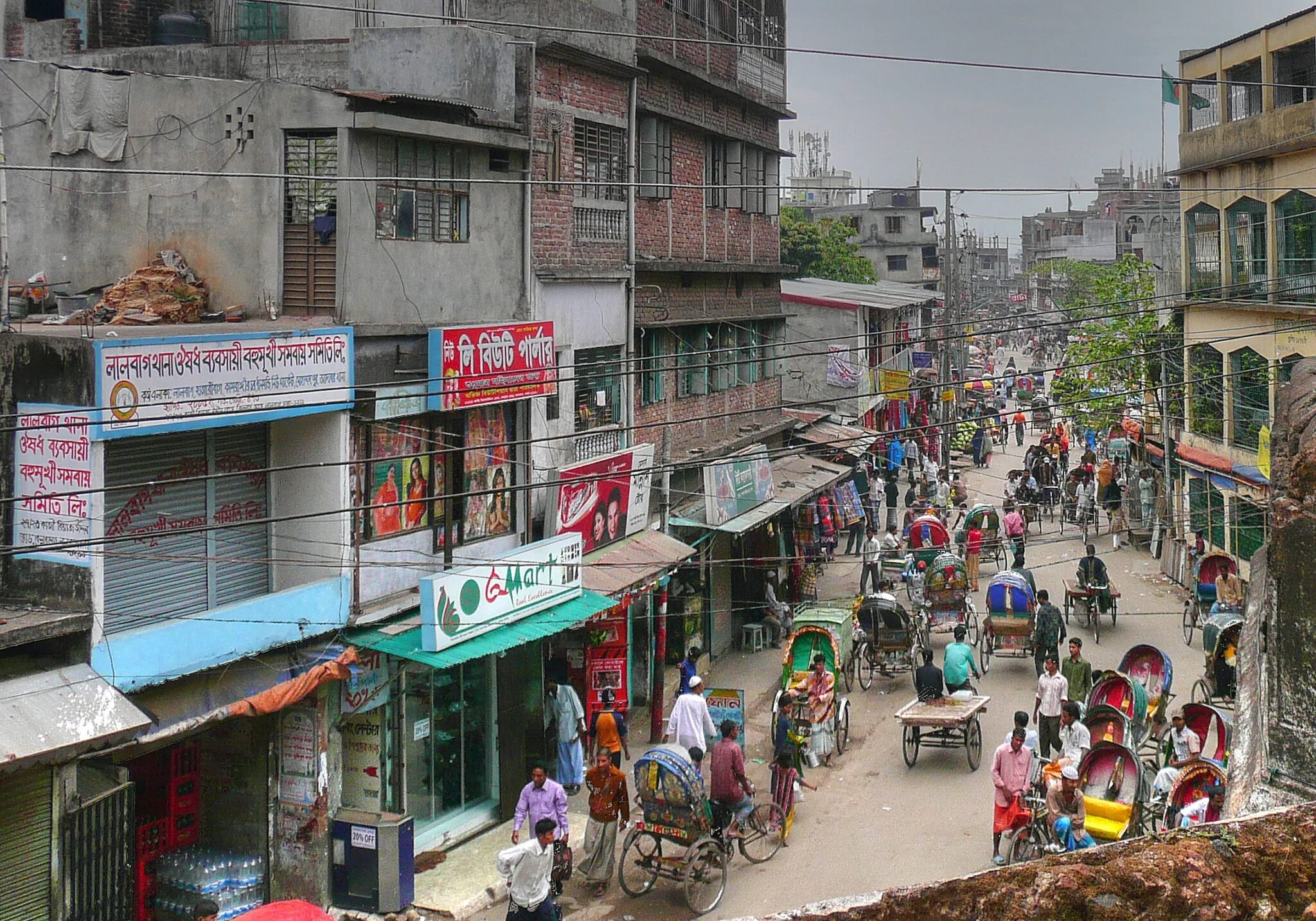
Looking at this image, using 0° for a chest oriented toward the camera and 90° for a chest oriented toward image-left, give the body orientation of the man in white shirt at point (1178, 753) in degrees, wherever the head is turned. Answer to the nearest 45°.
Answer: approximately 45°

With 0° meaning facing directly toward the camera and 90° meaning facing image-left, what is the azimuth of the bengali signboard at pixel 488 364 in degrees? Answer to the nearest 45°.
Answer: approximately 315°

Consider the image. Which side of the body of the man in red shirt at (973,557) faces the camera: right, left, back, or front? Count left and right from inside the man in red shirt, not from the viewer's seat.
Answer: back

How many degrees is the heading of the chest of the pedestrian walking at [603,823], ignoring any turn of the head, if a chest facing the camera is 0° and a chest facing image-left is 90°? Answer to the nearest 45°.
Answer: approximately 0°

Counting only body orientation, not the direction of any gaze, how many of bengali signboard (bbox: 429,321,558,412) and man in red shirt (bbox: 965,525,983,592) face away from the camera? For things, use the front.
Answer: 1

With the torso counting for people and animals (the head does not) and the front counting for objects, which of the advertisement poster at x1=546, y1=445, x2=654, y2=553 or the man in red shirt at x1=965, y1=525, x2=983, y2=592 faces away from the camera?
the man in red shirt

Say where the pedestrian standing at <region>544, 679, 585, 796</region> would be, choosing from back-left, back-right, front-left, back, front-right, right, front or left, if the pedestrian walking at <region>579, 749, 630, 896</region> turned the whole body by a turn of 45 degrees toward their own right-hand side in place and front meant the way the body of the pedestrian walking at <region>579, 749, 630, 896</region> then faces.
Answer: back-right

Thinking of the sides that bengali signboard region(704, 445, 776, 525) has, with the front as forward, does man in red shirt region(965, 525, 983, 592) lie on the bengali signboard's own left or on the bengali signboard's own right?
on the bengali signboard's own left

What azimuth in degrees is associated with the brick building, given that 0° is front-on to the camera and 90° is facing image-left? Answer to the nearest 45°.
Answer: approximately 315°
